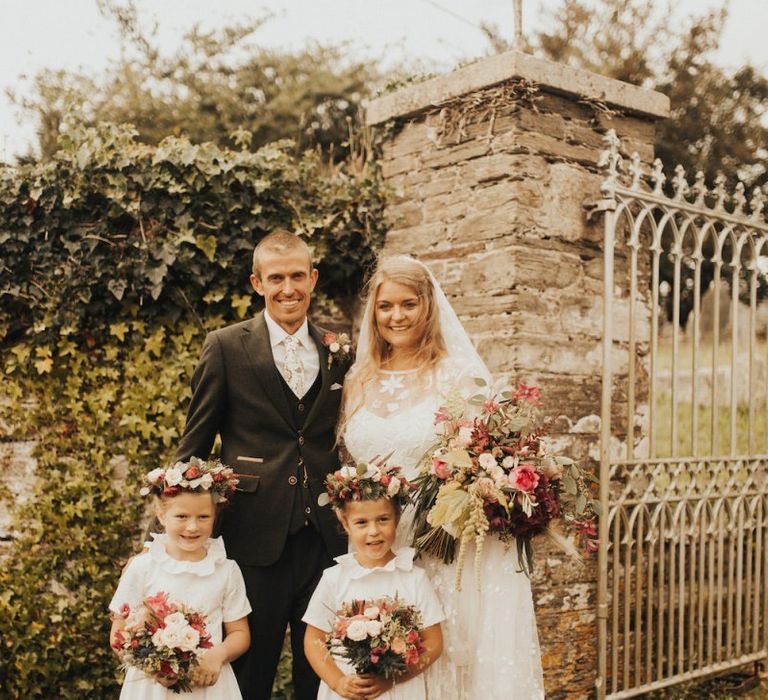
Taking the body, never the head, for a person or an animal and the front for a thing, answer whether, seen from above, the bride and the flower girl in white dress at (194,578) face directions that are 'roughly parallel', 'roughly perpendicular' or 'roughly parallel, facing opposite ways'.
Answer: roughly parallel

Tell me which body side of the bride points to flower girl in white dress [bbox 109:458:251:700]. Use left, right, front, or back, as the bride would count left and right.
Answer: right

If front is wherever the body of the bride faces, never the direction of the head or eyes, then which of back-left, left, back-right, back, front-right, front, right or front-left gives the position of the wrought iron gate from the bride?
back-left

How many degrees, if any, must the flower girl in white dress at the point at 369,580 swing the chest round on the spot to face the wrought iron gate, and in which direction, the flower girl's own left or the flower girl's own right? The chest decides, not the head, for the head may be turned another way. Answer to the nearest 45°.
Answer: approximately 135° to the flower girl's own left

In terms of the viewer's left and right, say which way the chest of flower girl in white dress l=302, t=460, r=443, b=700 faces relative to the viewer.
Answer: facing the viewer

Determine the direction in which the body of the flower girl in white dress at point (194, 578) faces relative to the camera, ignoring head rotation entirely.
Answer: toward the camera

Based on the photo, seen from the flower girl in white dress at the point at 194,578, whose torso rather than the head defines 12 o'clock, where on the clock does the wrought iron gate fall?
The wrought iron gate is roughly at 8 o'clock from the flower girl in white dress.

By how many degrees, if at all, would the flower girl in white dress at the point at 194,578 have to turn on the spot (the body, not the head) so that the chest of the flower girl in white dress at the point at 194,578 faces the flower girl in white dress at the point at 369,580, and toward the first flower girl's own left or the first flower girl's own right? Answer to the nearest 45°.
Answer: approximately 90° to the first flower girl's own left

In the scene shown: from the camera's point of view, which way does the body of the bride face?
toward the camera
